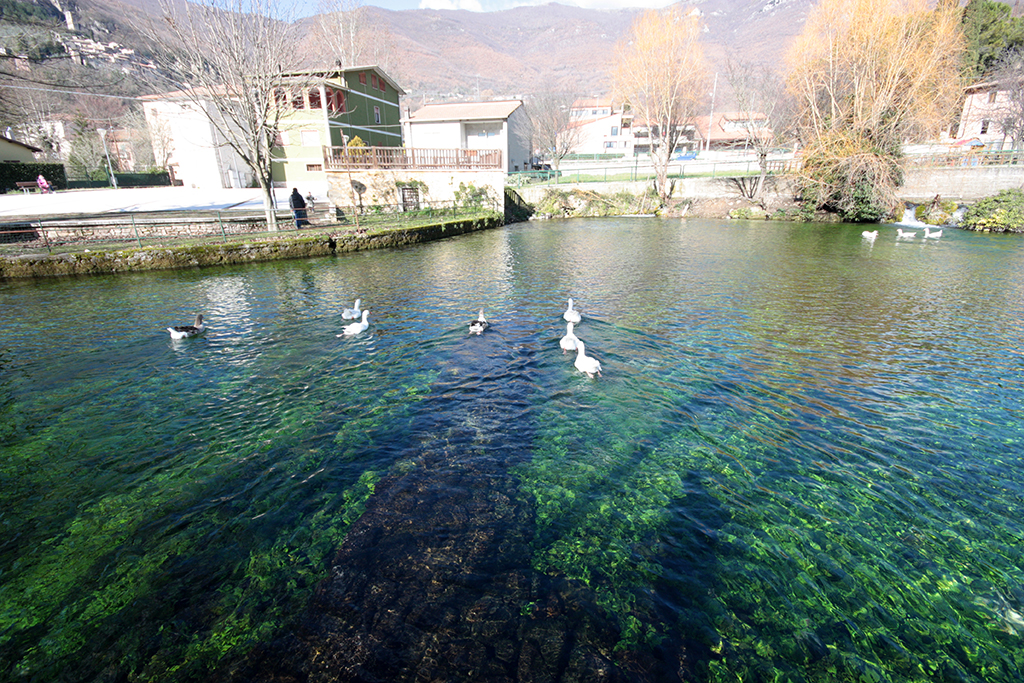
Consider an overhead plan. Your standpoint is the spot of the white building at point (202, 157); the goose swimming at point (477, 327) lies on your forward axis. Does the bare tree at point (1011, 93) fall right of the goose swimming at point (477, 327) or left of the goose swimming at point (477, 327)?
left

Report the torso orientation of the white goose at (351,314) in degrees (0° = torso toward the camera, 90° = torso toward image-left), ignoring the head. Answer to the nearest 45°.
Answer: approximately 270°

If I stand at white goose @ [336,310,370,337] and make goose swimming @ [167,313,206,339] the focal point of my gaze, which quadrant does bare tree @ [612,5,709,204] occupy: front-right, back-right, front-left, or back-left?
back-right

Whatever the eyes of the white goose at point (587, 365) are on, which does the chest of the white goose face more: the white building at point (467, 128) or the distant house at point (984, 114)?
the white building

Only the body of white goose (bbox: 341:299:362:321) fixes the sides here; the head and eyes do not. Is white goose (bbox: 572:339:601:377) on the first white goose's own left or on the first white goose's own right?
on the first white goose's own right

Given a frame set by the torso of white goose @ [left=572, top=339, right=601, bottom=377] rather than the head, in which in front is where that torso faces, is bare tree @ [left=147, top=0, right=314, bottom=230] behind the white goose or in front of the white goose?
in front

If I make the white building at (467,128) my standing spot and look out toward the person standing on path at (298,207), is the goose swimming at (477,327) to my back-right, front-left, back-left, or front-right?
front-left
